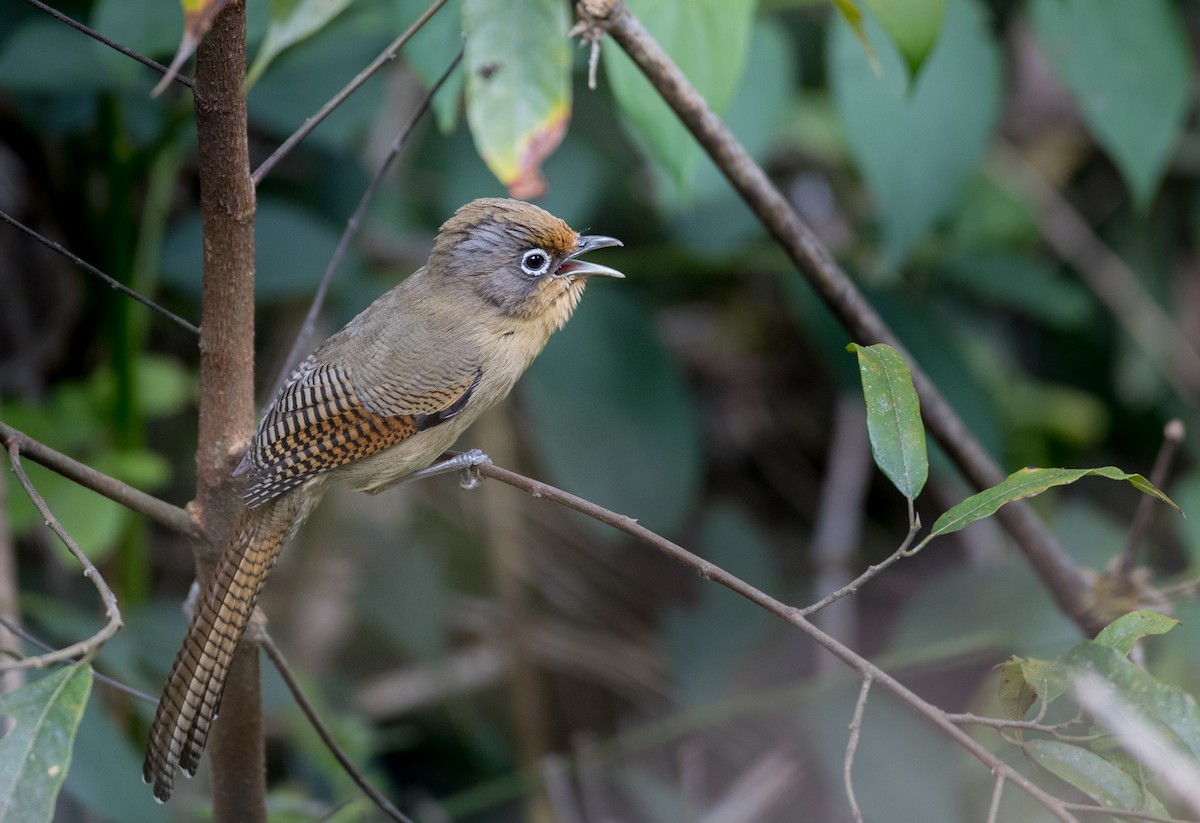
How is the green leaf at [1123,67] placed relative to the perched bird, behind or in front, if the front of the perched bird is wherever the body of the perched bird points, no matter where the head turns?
in front

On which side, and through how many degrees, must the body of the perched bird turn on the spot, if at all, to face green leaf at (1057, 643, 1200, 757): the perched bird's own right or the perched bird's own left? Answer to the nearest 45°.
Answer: approximately 45° to the perched bird's own right

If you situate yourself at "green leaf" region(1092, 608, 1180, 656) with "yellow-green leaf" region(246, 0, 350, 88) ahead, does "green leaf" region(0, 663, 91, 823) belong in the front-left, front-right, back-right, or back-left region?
front-left

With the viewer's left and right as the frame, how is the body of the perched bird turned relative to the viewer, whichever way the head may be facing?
facing to the right of the viewer

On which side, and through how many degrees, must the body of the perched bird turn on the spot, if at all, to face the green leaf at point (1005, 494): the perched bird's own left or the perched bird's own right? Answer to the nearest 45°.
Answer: approximately 45° to the perched bird's own right

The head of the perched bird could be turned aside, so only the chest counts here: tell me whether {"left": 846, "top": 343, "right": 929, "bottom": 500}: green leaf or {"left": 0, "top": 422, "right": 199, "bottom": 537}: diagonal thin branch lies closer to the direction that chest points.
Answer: the green leaf

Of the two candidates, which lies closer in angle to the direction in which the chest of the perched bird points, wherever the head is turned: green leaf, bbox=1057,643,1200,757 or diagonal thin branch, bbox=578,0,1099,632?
the green leaf

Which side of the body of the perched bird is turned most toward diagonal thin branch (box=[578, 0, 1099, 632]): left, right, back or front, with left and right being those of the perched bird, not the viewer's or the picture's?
front
